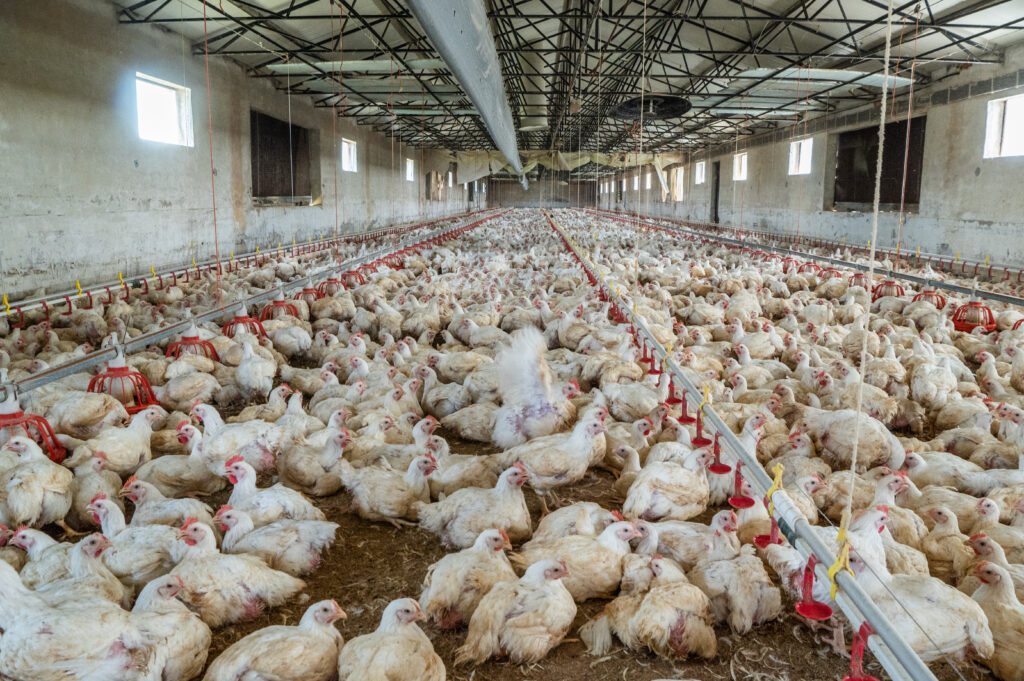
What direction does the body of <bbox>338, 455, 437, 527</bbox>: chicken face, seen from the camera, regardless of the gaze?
to the viewer's right

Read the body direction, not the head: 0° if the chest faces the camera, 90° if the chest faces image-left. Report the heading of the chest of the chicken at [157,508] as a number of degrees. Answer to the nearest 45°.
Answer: approximately 90°

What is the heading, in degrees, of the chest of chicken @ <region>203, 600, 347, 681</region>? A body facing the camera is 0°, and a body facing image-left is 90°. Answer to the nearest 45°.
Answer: approximately 270°

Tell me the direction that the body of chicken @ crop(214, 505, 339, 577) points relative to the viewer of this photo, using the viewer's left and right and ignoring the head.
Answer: facing to the left of the viewer

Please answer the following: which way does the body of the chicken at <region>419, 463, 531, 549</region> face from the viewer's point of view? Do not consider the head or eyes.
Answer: to the viewer's right

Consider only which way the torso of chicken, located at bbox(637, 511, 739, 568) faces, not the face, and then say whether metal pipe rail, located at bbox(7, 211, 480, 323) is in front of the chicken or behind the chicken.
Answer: behind

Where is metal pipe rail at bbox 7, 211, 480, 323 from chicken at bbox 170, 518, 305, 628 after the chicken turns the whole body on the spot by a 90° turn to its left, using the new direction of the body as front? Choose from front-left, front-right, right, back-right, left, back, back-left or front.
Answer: back

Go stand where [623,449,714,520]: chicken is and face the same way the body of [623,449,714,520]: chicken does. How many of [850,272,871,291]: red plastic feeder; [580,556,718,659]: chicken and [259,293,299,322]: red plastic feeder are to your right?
1
